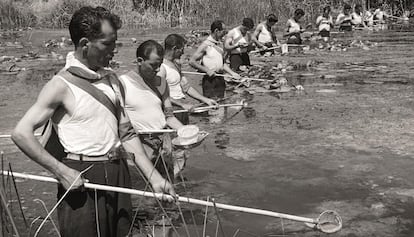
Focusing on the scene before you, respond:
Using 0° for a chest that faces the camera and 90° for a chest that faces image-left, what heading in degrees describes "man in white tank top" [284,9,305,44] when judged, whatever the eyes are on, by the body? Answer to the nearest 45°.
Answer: approximately 315°

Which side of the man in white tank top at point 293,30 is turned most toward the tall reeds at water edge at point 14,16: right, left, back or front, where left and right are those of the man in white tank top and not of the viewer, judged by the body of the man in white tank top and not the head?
back

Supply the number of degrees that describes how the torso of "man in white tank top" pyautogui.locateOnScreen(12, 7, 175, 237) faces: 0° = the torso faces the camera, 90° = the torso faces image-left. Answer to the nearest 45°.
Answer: approximately 315°

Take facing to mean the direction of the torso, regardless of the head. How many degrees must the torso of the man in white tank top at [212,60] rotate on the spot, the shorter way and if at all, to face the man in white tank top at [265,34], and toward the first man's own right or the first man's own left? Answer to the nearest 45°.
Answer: approximately 135° to the first man's own left

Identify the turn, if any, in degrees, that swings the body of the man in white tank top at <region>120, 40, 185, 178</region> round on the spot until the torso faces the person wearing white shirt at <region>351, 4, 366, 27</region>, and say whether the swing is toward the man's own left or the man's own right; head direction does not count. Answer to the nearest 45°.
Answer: approximately 90° to the man's own left

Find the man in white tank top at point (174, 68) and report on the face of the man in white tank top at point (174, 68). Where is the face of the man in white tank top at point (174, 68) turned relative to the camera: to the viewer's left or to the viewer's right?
to the viewer's right

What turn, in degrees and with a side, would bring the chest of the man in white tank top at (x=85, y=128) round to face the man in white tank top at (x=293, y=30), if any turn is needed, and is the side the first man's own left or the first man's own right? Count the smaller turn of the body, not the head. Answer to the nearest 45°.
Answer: approximately 90° to the first man's own left
